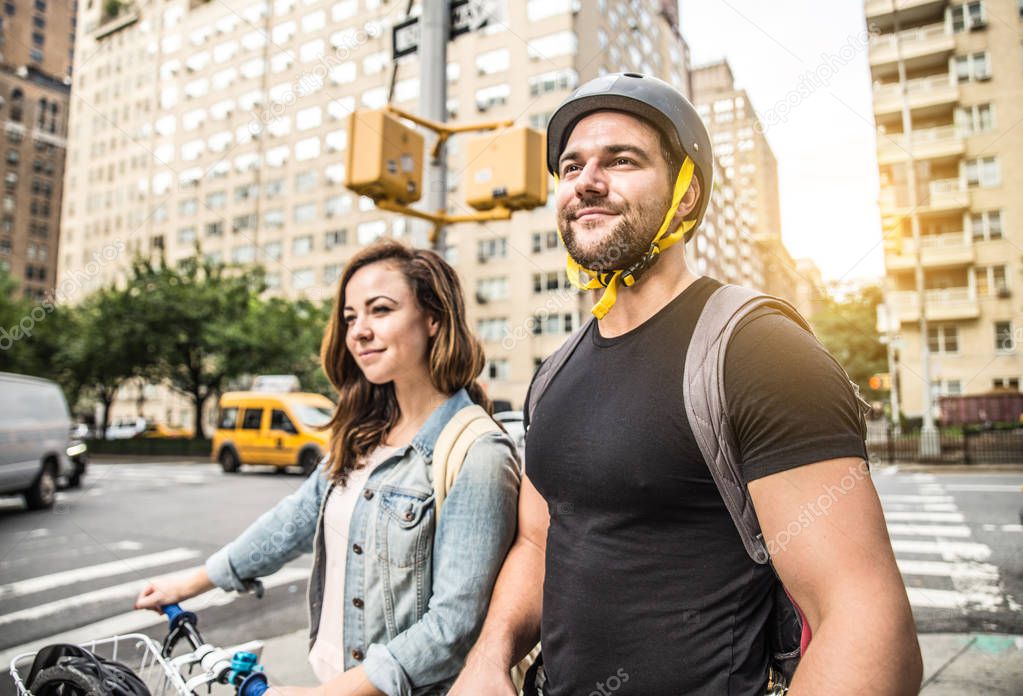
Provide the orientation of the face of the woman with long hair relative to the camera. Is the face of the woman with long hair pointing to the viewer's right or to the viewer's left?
to the viewer's left

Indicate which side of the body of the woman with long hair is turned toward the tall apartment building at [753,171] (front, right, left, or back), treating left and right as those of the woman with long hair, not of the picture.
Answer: back

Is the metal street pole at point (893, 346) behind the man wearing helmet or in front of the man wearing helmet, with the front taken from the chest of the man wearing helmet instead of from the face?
behind

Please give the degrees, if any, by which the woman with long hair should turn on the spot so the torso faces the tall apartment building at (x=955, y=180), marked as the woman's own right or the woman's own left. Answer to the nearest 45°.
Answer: approximately 180°

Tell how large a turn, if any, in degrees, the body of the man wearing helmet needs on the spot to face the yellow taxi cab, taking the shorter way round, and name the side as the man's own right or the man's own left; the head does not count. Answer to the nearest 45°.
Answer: approximately 90° to the man's own right

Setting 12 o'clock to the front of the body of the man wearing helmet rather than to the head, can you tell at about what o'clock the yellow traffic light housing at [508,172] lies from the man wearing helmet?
The yellow traffic light housing is roughly at 4 o'clock from the man wearing helmet.

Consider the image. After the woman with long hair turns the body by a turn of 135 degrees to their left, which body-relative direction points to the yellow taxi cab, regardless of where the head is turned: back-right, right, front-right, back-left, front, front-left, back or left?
left

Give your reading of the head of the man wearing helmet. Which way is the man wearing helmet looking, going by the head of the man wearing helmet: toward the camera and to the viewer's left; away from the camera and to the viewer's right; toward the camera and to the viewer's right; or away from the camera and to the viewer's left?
toward the camera and to the viewer's left

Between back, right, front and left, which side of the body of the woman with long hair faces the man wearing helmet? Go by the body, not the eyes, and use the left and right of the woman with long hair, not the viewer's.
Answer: left

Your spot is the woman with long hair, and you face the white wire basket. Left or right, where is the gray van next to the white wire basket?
right

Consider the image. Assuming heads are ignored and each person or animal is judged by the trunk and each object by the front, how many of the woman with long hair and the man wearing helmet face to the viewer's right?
0

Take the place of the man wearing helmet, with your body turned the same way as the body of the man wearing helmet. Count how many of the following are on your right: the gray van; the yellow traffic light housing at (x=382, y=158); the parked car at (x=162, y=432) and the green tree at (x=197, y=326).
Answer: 4

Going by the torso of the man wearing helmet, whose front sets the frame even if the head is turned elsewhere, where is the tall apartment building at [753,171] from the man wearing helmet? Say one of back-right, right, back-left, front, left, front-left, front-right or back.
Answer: back-right

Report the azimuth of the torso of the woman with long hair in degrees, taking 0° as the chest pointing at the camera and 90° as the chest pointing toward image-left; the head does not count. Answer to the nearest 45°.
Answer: approximately 45°
